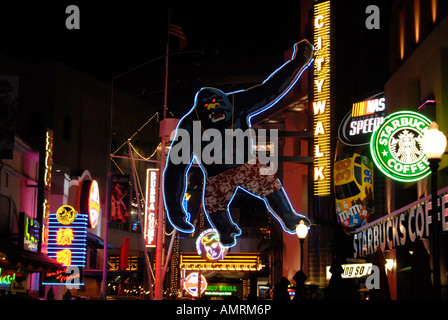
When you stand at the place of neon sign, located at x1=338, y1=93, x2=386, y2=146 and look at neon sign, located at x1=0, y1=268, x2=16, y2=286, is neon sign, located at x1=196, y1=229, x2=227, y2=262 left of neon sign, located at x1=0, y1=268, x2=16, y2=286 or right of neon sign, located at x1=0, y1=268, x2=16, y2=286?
right

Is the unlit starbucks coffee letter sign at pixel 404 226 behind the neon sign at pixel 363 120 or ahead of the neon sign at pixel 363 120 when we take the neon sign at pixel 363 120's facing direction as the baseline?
ahead

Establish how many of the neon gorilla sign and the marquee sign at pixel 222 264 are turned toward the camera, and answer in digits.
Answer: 2

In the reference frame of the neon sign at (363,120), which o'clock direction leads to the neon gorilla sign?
The neon gorilla sign is roughly at 4 o'clock from the neon sign.

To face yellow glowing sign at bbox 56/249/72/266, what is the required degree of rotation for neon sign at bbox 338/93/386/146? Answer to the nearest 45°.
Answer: approximately 135° to its right

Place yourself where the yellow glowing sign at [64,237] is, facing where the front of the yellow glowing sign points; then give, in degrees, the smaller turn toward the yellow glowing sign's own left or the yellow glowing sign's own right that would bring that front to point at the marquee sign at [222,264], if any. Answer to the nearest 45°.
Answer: approximately 135° to the yellow glowing sign's own left
